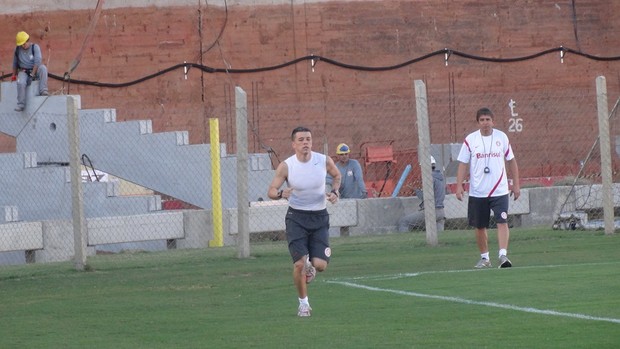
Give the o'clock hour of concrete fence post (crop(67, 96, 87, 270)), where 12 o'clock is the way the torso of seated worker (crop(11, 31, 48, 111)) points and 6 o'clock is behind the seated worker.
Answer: The concrete fence post is roughly at 12 o'clock from the seated worker.

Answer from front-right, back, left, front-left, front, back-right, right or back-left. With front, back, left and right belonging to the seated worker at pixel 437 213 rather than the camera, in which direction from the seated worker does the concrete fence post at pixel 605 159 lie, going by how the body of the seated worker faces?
back-left

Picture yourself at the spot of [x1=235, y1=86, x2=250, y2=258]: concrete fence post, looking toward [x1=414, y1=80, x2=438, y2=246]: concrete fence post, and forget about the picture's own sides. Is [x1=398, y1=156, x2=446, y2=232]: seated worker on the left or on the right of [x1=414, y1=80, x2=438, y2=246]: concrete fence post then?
left

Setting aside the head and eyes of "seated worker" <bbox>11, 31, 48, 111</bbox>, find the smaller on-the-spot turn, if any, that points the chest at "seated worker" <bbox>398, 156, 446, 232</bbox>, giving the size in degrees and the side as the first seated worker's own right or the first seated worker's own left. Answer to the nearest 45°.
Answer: approximately 45° to the first seated worker's own left

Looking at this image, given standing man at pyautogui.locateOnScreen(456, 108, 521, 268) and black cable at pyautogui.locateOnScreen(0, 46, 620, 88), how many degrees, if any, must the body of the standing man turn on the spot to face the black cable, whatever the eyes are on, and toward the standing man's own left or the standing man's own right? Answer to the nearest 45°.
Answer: approximately 180°

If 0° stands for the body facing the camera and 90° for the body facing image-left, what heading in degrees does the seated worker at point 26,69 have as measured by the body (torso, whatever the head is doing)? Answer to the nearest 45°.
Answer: approximately 0°
